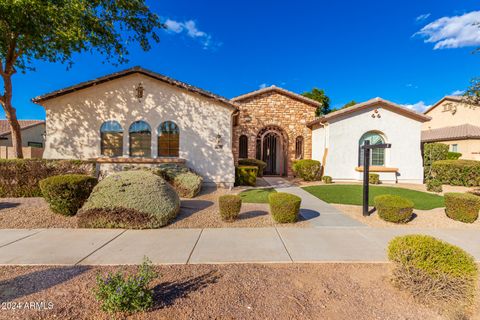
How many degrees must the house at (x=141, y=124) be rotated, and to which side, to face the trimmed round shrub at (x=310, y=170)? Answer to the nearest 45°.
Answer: approximately 90° to its left

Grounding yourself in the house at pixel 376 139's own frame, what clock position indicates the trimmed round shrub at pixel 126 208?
The trimmed round shrub is roughly at 1 o'clock from the house.

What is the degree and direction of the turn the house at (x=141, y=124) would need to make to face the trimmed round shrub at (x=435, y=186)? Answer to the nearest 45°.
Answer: approximately 90° to its left

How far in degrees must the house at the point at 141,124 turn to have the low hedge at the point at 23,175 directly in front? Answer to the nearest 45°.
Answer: approximately 45° to its right

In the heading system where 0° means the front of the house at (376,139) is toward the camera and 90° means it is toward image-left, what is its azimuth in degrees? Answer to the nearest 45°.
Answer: approximately 0°

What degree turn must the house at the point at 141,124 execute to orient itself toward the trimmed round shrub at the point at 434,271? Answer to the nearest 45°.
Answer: approximately 45° to its left

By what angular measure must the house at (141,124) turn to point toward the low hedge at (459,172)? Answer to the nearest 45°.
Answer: approximately 90° to its left

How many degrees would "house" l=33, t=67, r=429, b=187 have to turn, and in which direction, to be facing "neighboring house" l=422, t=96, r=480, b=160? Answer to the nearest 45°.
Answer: approximately 90° to its left

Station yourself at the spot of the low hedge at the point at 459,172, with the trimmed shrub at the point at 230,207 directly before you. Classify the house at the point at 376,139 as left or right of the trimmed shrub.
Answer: right
